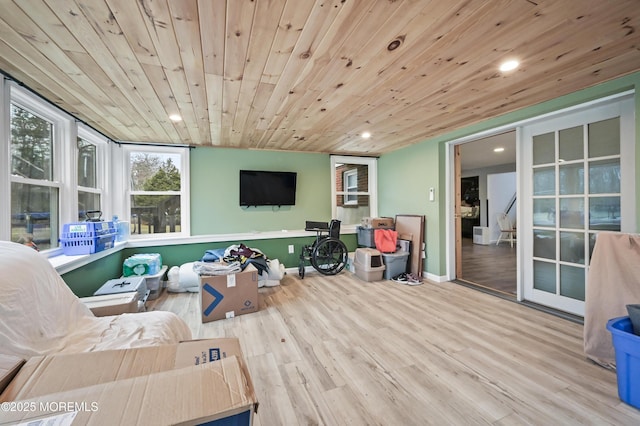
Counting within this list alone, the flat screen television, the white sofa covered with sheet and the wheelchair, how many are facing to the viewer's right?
1

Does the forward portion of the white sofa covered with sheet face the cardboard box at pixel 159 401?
no

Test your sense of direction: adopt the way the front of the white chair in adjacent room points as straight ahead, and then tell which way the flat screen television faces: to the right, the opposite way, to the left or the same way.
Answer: the same way

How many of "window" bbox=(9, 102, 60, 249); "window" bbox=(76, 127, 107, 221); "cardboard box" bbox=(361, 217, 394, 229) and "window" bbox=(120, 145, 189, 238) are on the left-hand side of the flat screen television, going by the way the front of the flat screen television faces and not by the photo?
1

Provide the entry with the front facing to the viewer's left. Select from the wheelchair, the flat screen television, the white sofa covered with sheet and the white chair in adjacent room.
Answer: the wheelchair

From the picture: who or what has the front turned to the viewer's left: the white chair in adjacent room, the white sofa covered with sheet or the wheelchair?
the wheelchair

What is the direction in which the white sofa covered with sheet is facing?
to the viewer's right

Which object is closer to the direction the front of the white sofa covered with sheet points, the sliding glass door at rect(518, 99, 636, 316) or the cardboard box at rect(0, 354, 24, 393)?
the sliding glass door

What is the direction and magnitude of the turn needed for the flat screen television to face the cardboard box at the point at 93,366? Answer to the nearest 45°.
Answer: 0° — it already faces it

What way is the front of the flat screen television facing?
toward the camera

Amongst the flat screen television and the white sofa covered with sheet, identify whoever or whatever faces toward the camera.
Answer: the flat screen television

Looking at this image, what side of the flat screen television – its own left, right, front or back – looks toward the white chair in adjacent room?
left

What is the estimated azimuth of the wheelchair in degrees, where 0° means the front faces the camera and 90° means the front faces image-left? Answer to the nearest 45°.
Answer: approximately 90°

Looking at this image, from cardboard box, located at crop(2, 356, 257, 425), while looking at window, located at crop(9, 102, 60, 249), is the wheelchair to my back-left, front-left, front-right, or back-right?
front-right

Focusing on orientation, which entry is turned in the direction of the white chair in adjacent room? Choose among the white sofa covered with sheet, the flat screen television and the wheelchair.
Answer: the white sofa covered with sheet

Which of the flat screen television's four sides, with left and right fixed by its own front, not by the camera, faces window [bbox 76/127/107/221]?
right

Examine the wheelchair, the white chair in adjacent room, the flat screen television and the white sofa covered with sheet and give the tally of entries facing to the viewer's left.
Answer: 1
